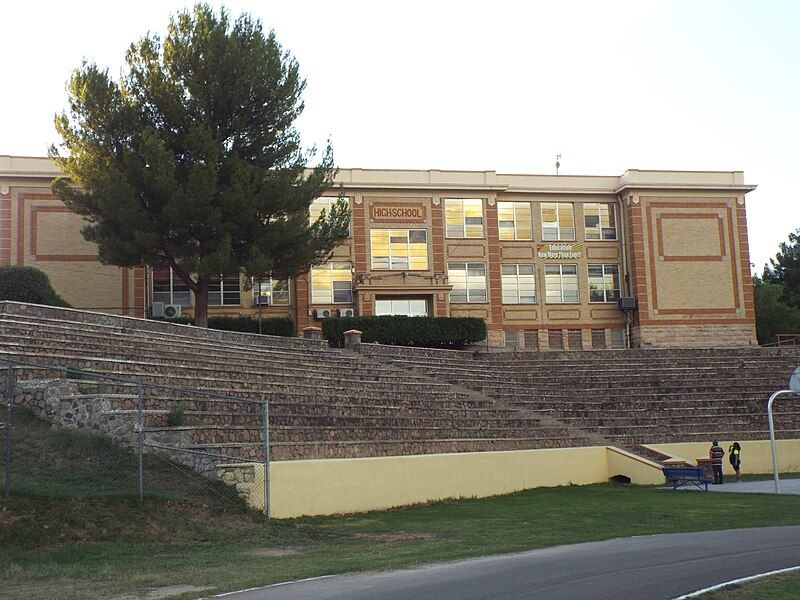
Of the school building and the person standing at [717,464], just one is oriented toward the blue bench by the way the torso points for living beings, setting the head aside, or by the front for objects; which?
the school building

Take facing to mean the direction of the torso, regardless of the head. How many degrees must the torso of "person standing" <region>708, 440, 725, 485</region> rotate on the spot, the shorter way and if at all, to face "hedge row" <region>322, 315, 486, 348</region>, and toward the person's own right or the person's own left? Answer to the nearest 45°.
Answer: approximately 45° to the person's own left

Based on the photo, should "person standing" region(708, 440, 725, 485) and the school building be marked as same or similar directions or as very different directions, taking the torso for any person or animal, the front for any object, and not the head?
very different directions

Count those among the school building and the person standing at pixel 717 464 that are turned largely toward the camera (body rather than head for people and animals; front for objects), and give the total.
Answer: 1

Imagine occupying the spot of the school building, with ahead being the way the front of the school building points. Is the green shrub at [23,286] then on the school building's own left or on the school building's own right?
on the school building's own right

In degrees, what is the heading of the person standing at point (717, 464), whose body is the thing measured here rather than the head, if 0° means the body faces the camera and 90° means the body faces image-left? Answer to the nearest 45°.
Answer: approximately 180°

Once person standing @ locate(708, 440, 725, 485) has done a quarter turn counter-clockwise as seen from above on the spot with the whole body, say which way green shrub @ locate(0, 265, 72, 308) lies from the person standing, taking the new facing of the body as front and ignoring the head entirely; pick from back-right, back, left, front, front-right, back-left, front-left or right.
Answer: front

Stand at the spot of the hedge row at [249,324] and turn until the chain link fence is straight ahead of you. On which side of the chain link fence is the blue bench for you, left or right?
left

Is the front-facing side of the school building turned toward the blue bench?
yes
